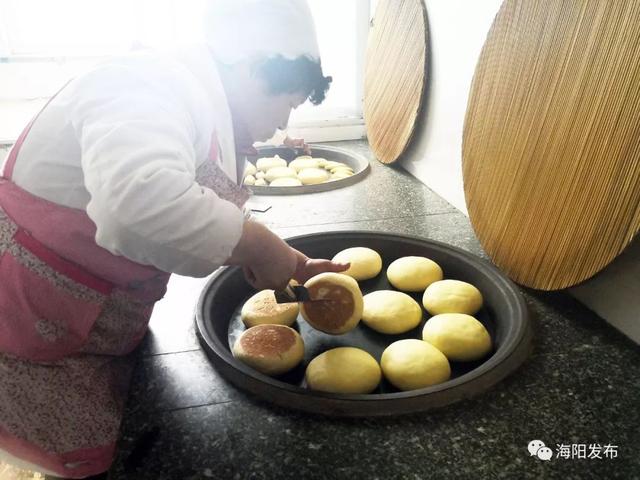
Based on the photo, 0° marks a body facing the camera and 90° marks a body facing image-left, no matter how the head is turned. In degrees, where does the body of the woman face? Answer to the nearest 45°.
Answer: approximately 270°

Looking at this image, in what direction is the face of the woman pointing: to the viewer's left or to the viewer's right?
to the viewer's right

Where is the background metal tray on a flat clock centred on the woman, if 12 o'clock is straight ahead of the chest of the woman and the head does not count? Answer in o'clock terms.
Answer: The background metal tray is roughly at 10 o'clock from the woman.

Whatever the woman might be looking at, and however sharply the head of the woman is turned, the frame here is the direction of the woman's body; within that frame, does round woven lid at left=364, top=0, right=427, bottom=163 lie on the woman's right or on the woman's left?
on the woman's left
